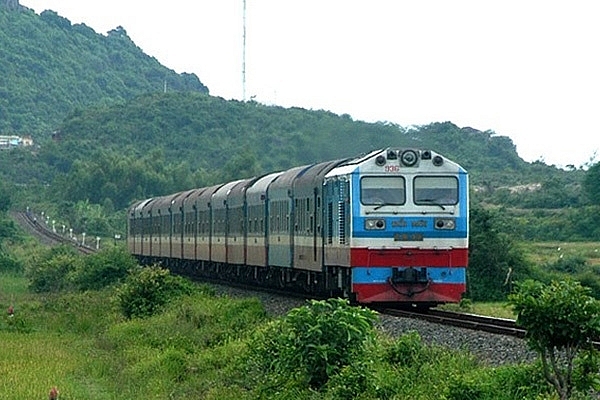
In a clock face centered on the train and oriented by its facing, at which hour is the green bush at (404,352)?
The green bush is roughly at 12 o'clock from the train.

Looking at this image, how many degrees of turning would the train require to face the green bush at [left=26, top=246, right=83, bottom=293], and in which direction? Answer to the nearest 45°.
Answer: approximately 135° to its right

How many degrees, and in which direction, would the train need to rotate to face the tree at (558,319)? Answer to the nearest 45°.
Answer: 0° — it already faces it

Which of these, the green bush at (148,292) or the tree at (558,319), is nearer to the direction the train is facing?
the tree

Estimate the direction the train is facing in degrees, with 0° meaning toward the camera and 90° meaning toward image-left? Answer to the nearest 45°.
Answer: approximately 0°
